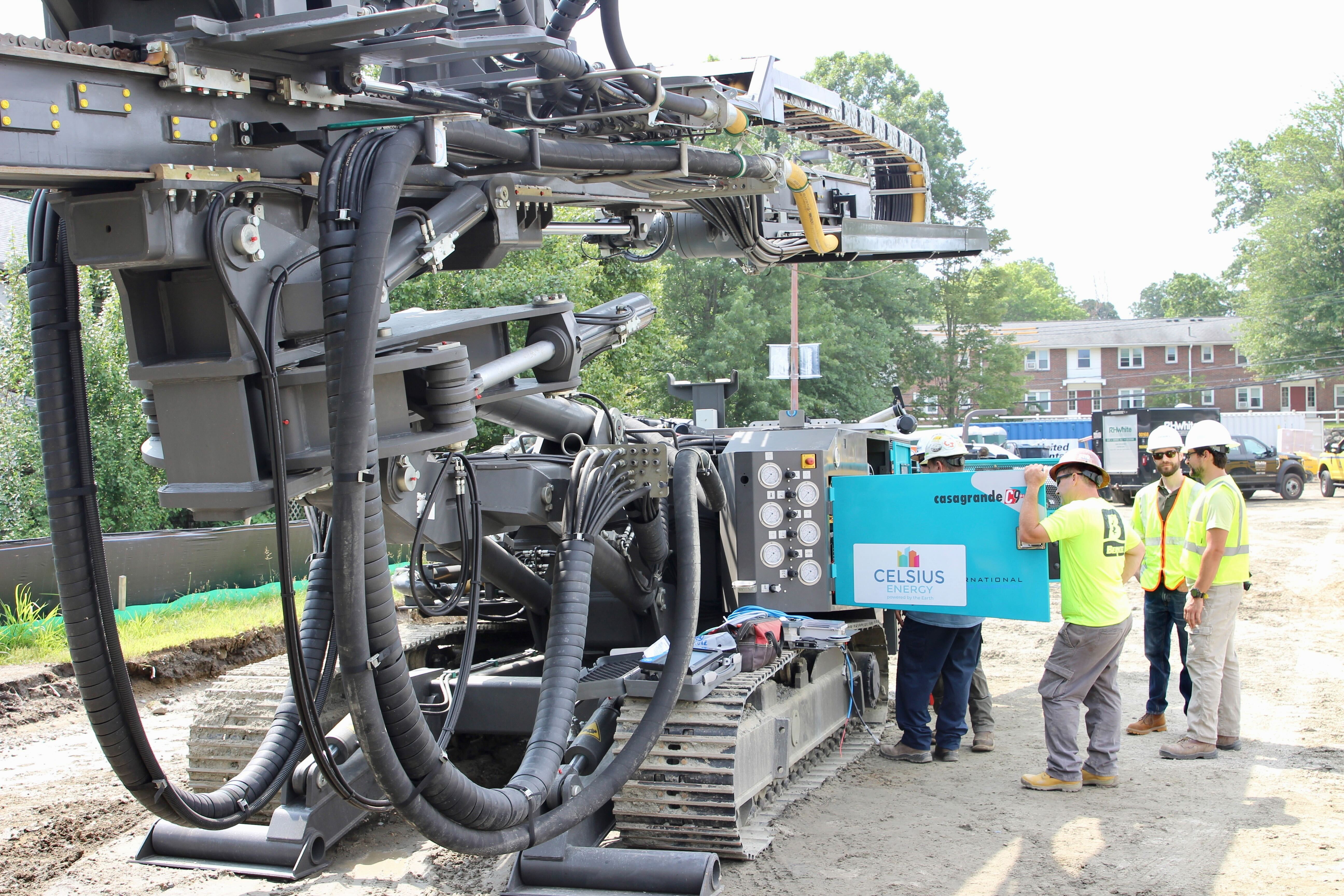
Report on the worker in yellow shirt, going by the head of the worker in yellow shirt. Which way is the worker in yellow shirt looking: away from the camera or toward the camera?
away from the camera

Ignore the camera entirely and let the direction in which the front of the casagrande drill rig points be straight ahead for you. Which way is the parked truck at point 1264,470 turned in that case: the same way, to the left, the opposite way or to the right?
to the left

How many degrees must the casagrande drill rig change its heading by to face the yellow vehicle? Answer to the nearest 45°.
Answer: approximately 180°

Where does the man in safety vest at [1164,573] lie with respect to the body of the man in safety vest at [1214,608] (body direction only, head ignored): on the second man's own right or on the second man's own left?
on the second man's own right

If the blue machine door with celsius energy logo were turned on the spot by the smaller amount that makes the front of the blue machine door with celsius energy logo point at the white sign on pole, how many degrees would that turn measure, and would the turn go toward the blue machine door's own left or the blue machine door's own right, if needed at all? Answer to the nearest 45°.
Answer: approximately 180°

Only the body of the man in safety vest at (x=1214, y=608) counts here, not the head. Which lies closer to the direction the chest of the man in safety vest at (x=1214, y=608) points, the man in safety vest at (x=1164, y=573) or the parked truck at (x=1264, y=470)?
the man in safety vest

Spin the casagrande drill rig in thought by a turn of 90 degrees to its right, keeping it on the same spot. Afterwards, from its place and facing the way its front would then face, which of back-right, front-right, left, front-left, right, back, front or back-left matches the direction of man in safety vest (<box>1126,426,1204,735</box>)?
right

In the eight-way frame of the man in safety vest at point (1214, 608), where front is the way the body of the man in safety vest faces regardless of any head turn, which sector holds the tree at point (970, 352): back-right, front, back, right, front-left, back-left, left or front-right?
right

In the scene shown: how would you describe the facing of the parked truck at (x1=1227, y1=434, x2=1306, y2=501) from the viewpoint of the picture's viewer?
facing to the right of the viewer

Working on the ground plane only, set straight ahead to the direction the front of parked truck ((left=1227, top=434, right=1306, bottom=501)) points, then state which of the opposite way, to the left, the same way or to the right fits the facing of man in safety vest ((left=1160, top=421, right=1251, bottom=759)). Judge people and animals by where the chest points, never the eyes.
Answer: the opposite way

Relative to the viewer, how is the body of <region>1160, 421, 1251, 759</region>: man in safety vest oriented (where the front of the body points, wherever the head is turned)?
to the viewer's left

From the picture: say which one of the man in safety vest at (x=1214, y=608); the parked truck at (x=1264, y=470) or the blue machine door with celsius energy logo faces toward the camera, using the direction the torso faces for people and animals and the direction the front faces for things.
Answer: the blue machine door with celsius energy logo

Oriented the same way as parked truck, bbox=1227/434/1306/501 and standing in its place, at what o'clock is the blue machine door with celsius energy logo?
The blue machine door with celsius energy logo is roughly at 3 o'clock from the parked truck.

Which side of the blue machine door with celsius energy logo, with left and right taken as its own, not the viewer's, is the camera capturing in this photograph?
front

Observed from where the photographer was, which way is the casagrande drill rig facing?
facing the viewer and to the left of the viewer

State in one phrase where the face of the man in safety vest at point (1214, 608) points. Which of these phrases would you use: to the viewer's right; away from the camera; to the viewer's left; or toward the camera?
to the viewer's left

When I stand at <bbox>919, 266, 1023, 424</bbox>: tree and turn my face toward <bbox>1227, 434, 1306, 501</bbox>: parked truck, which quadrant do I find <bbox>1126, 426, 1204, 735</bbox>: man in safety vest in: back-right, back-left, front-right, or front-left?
front-right
